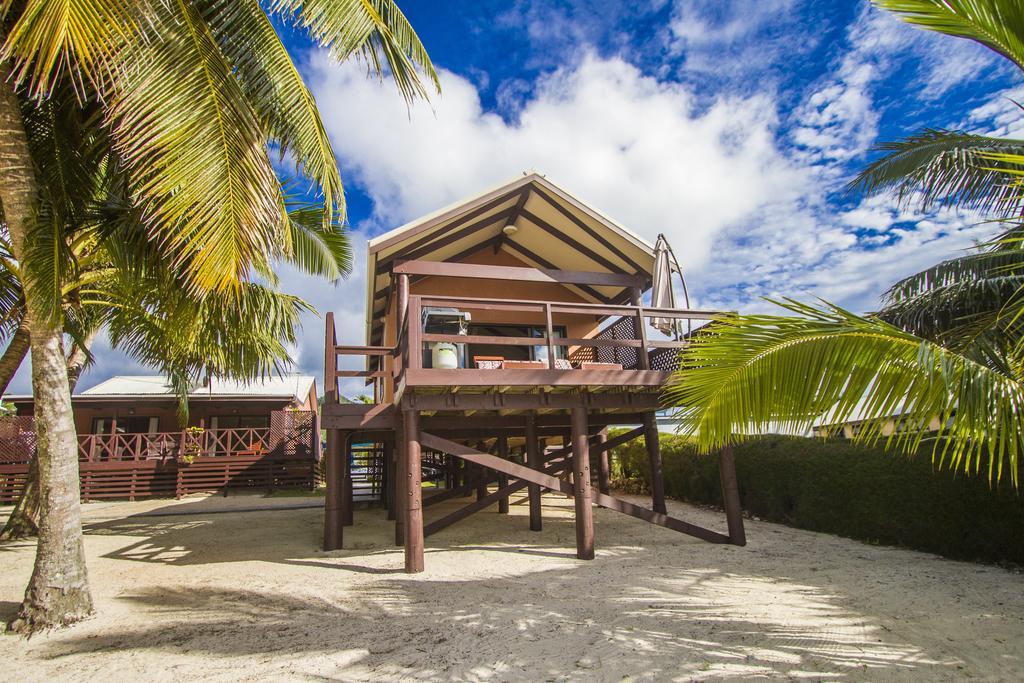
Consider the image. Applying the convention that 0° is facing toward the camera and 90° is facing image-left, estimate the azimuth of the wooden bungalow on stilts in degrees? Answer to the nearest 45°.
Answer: approximately 0°

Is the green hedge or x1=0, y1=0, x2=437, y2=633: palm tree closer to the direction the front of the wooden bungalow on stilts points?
the palm tree

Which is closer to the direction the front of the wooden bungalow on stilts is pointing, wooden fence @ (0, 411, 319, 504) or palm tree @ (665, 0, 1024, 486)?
the palm tree

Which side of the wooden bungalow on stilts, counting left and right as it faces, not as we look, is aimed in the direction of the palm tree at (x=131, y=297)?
right

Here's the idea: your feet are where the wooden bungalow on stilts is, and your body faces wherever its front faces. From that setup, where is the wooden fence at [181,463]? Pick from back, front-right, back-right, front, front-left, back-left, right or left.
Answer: back-right

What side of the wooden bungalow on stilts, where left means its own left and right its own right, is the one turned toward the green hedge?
left

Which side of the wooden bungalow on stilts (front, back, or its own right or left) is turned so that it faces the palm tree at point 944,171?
left

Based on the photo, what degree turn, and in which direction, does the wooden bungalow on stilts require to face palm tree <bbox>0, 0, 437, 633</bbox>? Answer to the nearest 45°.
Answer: approximately 45° to its right

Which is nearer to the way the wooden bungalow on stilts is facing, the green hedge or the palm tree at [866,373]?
the palm tree

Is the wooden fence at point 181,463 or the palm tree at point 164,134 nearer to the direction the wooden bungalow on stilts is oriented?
the palm tree
